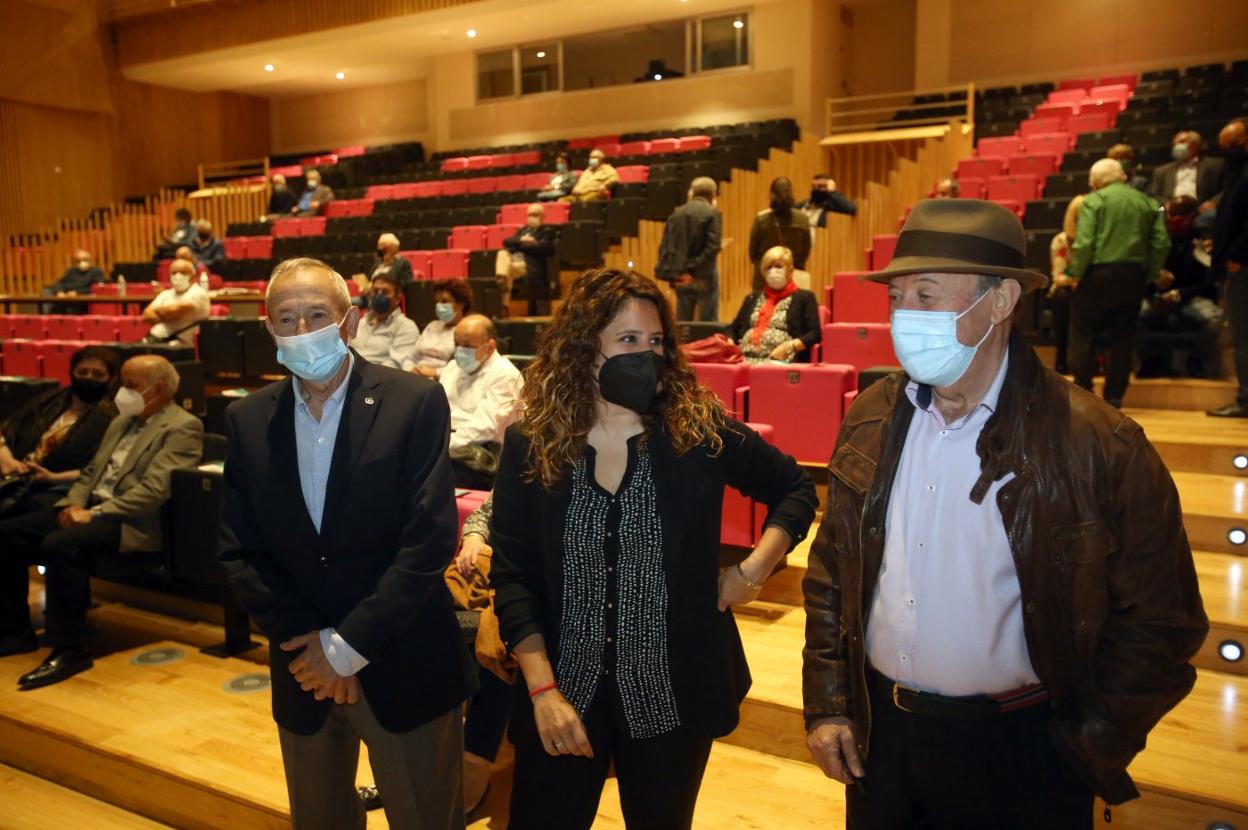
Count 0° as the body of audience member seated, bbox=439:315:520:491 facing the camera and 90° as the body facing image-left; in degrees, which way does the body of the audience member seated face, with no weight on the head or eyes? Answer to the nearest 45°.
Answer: approximately 45°

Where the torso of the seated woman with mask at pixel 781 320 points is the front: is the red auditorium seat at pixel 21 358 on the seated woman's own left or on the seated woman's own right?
on the seated woman's own right

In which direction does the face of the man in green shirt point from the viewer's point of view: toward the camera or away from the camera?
away from the camera

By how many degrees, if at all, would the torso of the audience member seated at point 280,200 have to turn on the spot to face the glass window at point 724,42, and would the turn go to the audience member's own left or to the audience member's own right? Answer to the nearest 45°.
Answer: approximately 135° to the audience member's own left

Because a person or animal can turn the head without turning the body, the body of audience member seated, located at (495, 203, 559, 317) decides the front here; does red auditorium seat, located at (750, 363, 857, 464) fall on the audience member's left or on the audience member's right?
on the audience member's left

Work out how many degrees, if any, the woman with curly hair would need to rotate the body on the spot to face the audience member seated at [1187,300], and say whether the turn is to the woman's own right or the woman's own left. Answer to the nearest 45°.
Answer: approximately 135° to the woman's own left

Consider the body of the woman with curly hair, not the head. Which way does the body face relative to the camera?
toward the camera

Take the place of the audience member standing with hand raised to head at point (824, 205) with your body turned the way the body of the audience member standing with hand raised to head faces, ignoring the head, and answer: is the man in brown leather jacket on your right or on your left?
on your left

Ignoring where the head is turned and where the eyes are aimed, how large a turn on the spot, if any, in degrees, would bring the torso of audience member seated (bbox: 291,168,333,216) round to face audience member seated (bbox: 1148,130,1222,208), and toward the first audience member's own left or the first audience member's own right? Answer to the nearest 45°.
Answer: approximately 90° to the first audience member's own left

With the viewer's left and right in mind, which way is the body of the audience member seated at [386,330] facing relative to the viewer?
facing the viewer and to the left of the viewer

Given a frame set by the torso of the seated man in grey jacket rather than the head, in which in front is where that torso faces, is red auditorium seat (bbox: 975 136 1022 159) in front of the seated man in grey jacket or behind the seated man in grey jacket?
behind

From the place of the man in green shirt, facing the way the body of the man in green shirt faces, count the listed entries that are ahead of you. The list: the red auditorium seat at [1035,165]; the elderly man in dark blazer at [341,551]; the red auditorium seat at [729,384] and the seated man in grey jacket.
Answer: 1

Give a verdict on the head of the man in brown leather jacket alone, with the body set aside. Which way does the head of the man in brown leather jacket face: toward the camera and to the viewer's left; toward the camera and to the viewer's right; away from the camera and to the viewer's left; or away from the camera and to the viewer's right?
toward the camera and to the viewer's left

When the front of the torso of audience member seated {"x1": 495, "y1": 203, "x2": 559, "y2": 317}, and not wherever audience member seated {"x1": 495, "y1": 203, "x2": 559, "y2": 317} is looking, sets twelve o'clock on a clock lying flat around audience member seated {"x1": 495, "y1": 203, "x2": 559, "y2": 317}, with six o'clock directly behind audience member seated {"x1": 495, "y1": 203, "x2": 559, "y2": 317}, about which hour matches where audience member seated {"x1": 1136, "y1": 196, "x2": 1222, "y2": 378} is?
audience member seated {"x1": 1136, "y1": 196, "x2": 1222, "y2": 378} is roughly at 9 o'clock from audience member seated {"x1": 495, "y1": 203, "x2": 559, "y2": 317}.
